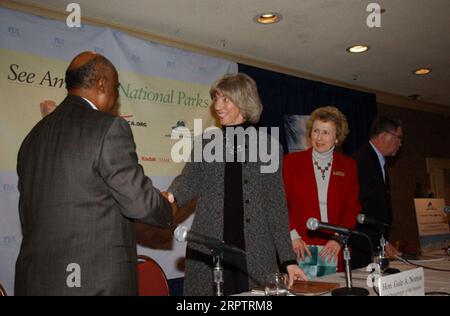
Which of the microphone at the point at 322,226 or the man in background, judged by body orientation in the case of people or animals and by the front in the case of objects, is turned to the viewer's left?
the microphone

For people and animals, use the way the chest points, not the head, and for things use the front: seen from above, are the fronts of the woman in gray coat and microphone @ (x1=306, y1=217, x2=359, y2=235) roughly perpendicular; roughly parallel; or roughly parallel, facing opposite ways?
roughly perpendicular

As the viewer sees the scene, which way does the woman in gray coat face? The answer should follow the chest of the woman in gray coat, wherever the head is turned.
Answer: toward the camera

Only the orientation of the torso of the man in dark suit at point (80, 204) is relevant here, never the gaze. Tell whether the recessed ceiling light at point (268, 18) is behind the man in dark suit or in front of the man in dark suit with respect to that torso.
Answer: in front

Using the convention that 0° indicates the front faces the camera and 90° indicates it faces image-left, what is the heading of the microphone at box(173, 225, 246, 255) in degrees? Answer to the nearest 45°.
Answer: approximately 90°

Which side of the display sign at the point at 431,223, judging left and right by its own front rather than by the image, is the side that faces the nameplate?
front

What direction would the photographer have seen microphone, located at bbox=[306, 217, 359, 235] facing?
facing to the left of the viewer

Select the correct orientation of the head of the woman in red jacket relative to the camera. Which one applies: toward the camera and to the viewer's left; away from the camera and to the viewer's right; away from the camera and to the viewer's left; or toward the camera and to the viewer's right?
toward the camera and to the viewer's left

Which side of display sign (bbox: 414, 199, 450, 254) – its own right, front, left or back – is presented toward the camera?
front

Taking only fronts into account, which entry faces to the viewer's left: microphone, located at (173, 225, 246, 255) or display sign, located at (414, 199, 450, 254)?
the microphone
